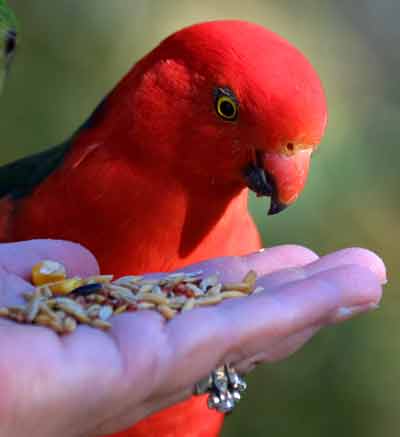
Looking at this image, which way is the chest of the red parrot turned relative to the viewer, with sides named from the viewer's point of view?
facing the viewer and to the right of the viewer
